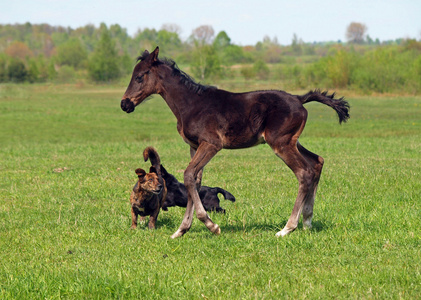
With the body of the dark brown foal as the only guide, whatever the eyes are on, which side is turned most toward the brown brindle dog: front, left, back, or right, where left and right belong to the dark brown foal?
front

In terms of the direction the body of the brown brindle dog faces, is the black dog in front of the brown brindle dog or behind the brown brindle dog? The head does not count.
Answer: behind

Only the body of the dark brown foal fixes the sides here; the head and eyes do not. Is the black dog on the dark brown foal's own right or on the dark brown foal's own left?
on the dark brown foal's own right

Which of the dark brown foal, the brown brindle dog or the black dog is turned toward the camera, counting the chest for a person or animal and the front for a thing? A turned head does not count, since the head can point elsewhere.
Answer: the brown brindle dog

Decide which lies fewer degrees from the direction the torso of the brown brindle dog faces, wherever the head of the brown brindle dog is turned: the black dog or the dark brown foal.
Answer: the dark brown foal

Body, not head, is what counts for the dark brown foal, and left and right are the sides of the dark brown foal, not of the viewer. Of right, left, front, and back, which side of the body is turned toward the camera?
left

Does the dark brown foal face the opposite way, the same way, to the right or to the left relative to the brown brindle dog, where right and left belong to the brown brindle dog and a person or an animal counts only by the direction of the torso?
to the right
